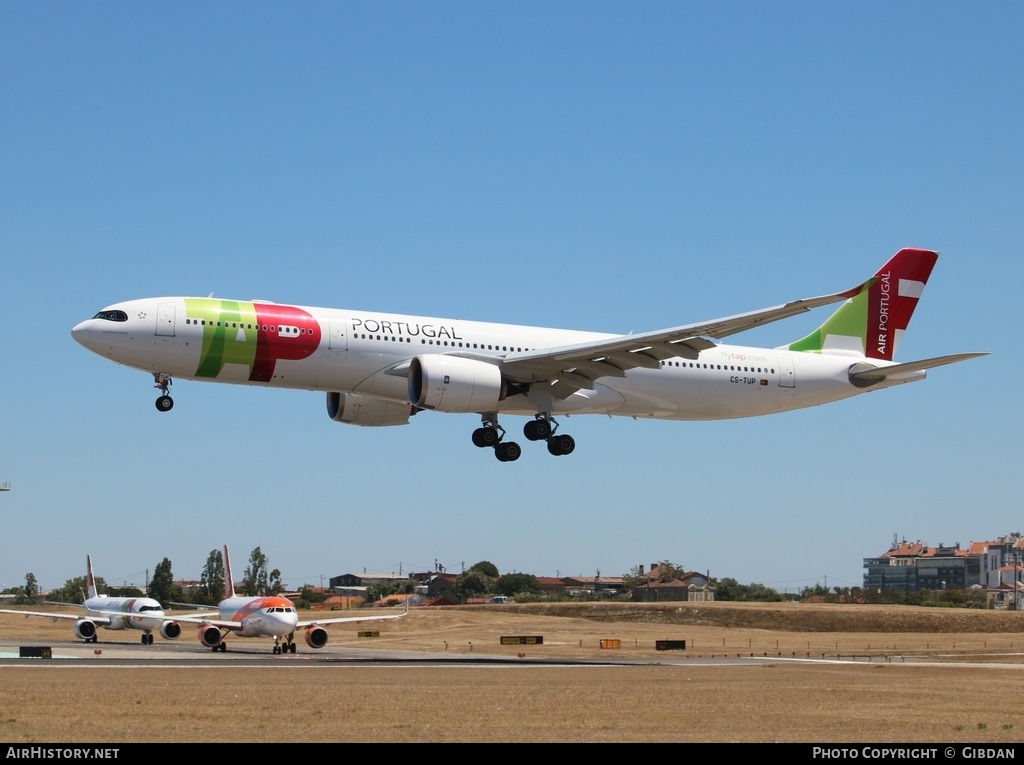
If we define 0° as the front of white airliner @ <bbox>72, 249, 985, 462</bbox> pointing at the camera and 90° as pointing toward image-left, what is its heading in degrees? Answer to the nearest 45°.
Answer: approximately 90°
